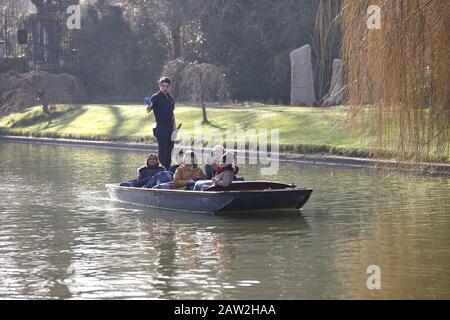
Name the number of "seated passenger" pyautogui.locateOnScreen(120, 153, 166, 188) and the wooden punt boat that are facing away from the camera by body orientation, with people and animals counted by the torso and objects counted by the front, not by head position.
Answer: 0

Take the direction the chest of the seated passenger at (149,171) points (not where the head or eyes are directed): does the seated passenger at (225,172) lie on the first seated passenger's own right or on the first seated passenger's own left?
on the first seated passenger's own left

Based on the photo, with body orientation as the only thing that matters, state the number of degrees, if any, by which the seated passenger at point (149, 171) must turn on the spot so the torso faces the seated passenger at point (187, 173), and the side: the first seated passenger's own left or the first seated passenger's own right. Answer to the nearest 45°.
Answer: approximately 90° to the first seated passenger's own left

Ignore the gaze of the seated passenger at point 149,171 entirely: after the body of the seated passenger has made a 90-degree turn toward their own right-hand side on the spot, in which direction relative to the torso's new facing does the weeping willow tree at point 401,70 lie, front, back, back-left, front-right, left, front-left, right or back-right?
back

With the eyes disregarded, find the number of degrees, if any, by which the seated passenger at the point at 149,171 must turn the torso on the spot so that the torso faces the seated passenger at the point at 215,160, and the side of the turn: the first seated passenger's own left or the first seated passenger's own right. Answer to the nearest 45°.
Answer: approximately 90° to the first seated passenger's own left
